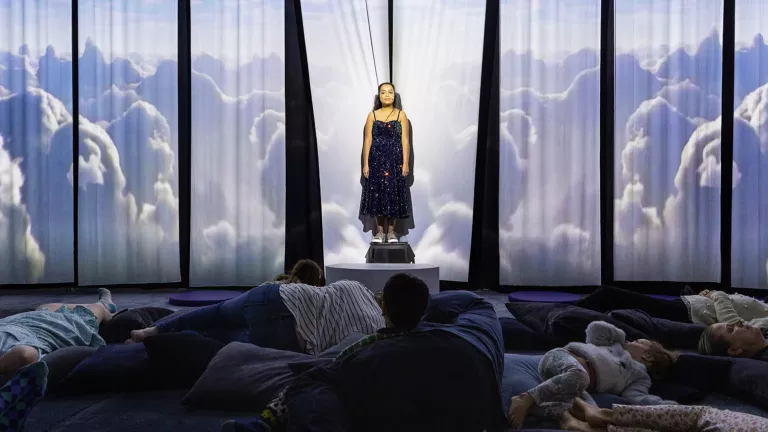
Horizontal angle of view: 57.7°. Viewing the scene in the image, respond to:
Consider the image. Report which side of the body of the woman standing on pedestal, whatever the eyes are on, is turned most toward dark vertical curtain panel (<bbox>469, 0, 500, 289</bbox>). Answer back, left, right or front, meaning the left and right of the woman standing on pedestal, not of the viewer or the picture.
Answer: left

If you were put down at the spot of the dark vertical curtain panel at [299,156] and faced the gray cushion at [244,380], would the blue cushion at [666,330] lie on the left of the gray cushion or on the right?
left

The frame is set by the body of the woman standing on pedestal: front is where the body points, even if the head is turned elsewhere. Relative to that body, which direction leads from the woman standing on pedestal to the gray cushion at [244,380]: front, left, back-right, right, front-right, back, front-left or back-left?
front

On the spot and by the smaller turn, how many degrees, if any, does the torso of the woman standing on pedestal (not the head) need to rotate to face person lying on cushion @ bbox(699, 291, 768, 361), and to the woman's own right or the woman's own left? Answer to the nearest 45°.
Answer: approximately 45° to the woman's own left

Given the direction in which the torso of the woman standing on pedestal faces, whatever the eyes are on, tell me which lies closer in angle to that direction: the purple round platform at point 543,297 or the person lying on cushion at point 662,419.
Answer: the person lying on cushion

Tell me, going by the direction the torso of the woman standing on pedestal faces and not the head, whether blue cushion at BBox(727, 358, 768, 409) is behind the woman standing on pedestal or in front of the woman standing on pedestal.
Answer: in front

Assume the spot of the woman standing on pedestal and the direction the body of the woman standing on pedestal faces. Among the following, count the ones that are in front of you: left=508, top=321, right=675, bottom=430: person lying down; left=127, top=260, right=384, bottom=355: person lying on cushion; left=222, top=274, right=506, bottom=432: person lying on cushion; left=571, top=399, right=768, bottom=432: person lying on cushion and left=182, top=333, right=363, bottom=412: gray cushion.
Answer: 5

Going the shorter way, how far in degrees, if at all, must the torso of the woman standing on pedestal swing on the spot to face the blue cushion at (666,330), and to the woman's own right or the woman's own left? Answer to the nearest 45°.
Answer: approximately 45° to the woman's own left

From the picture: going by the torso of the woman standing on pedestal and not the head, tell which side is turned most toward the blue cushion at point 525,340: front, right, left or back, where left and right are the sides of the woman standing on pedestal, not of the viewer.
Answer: front

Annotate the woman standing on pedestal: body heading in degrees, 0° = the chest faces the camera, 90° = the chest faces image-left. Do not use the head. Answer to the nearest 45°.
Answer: approximately 0°

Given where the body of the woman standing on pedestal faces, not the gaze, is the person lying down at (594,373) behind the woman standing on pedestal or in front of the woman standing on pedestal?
in front

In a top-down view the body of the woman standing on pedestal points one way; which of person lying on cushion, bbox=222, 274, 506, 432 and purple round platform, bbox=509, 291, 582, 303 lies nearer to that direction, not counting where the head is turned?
the person lying on cushion

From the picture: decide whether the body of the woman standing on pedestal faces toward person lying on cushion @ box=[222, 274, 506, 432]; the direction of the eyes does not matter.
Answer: yes

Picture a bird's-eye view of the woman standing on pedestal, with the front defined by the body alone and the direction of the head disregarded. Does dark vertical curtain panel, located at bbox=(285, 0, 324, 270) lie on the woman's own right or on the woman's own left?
on the woman's own right

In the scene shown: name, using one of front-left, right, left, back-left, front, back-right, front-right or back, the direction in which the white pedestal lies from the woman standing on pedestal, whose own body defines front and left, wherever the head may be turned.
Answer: front
